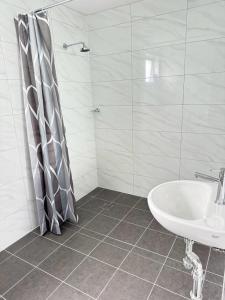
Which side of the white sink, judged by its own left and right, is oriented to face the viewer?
left

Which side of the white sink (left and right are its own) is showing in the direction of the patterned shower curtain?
front
